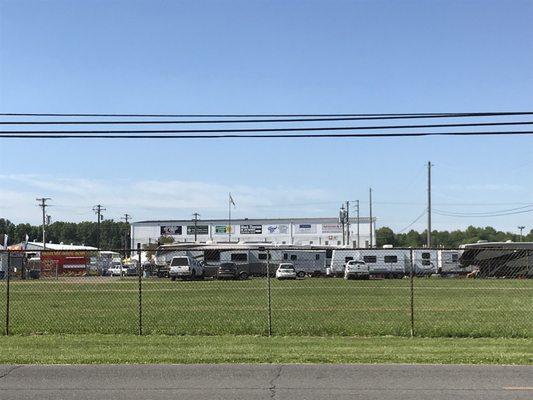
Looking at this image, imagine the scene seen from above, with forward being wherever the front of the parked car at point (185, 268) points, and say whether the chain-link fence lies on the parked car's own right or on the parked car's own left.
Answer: on the parked car's own right
